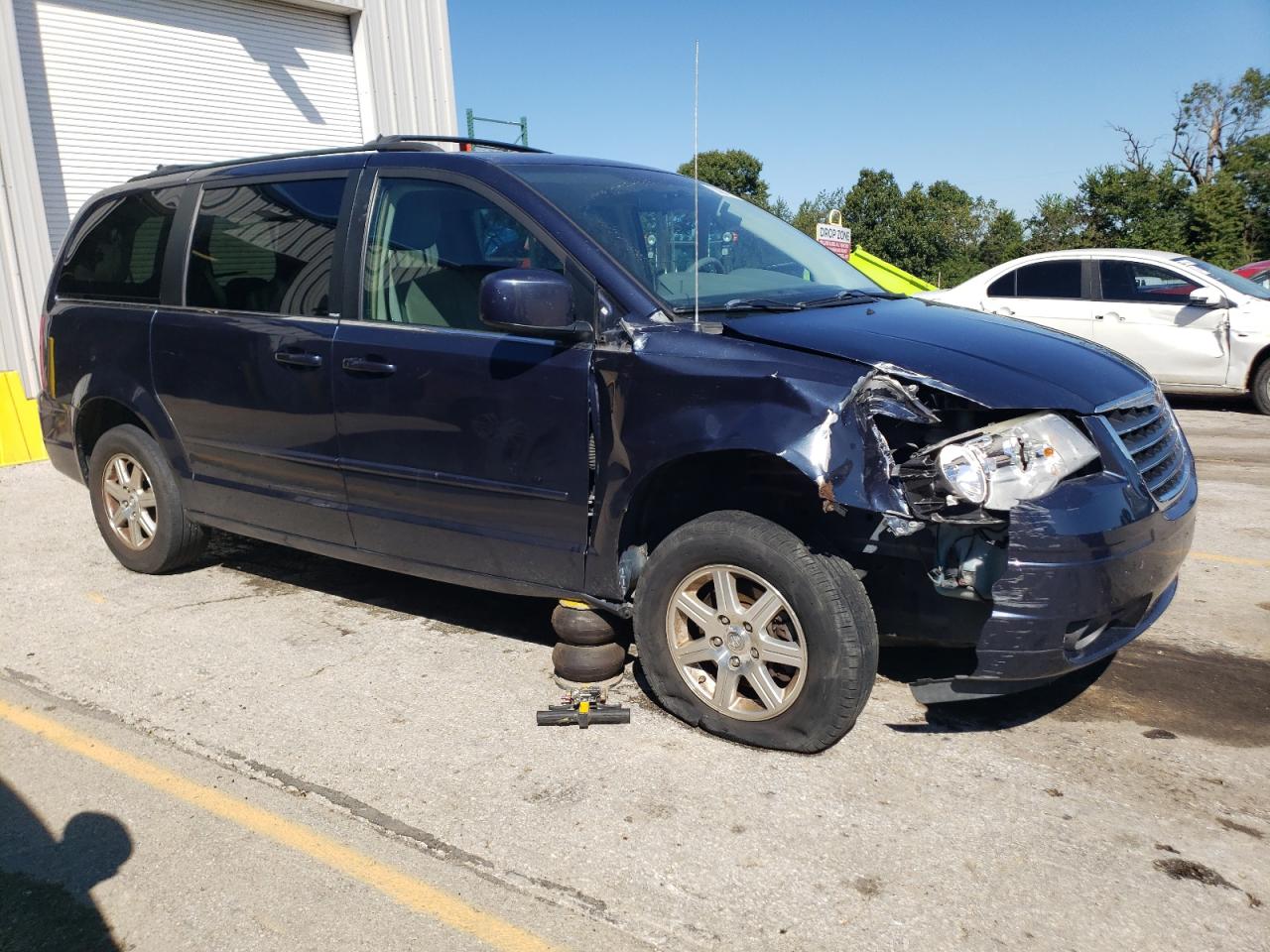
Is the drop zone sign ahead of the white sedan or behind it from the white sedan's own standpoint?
behind

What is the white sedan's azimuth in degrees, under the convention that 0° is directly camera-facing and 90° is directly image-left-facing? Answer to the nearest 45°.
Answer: approximately 270°

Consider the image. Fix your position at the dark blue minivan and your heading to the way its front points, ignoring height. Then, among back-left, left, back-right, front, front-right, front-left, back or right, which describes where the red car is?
left

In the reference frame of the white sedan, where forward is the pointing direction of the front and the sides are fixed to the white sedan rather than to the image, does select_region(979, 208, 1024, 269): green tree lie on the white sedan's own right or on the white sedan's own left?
on the white sedan's own left

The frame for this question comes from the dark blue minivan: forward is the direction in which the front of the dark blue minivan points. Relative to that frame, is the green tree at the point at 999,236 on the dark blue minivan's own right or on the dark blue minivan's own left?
on the dark blue minivan's own left

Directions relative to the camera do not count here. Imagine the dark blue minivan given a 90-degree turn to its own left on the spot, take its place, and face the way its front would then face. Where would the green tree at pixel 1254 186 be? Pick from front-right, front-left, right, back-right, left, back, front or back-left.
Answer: front

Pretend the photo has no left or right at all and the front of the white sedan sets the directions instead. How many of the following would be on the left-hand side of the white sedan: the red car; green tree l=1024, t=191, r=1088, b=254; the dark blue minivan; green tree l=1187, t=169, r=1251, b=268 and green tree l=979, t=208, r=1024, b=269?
4

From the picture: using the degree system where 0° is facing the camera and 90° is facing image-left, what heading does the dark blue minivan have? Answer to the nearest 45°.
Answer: approximately 315°

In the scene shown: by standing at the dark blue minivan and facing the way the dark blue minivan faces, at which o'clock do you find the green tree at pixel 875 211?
The green tree is roughly at 8 o'clock from the dark blue minivan.

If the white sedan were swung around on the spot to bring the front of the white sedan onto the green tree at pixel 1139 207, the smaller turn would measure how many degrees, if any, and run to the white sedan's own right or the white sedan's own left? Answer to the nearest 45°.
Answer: approximately 90° to the white sedan's own left

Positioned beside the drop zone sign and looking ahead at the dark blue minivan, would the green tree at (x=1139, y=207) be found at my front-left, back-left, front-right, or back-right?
back-left
